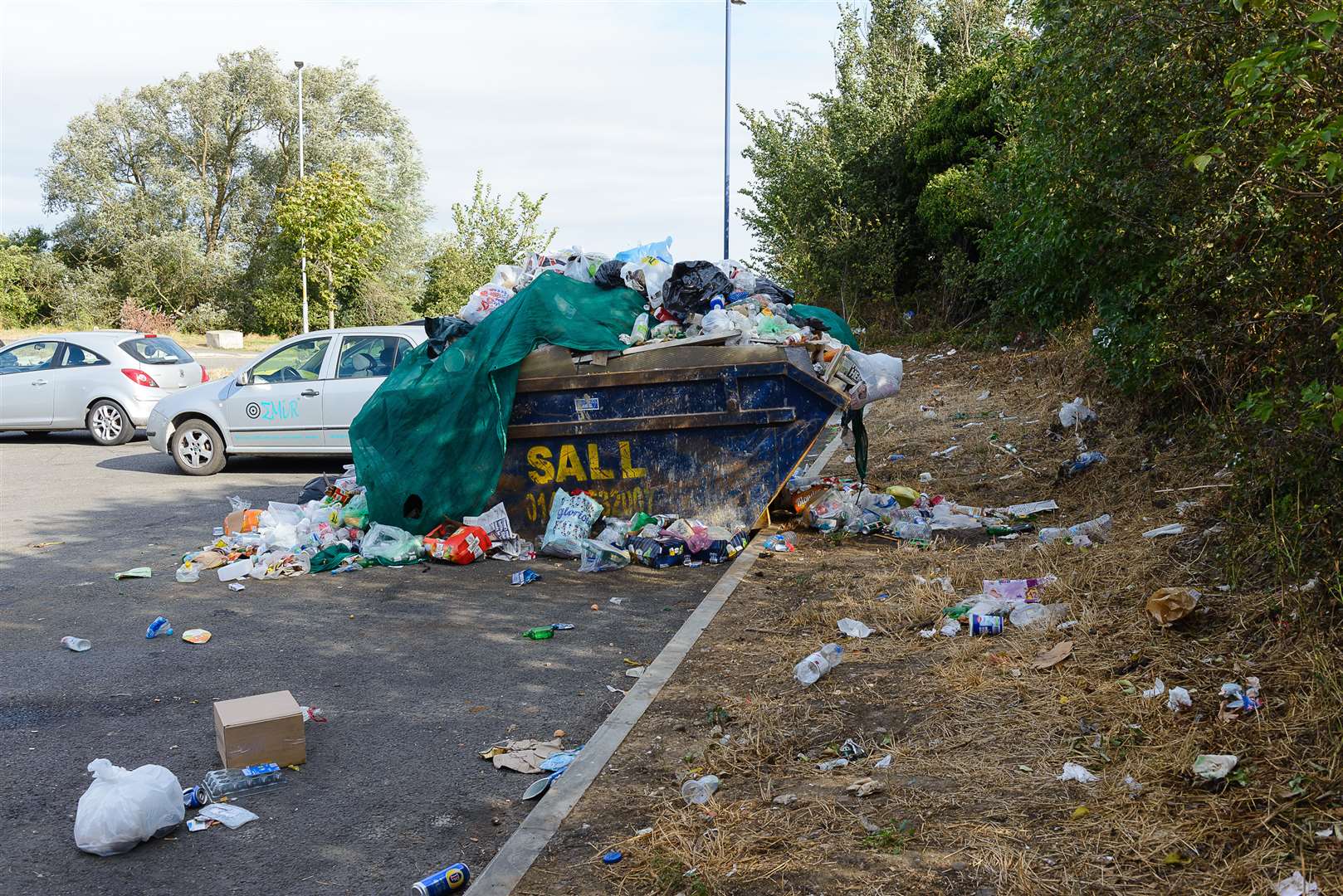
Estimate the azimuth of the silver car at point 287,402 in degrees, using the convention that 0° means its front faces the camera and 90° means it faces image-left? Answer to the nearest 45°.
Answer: approximately 90°

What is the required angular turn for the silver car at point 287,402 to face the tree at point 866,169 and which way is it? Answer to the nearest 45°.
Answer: approximately 135° to its right

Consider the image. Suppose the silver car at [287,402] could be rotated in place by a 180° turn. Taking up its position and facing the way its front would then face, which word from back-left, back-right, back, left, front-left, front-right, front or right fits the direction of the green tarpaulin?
front-right

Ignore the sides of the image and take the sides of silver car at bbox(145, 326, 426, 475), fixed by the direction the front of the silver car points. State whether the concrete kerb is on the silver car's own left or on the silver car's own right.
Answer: on the silver car's own left

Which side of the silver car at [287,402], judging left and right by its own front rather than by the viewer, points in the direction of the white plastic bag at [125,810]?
left

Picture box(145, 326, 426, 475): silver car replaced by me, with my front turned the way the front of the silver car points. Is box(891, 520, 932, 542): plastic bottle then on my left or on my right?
on my left

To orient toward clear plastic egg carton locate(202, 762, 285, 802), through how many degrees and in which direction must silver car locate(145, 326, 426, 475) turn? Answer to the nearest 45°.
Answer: approximately 90° to its left

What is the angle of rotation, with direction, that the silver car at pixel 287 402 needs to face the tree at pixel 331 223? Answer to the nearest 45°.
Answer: approximately 90° to its right

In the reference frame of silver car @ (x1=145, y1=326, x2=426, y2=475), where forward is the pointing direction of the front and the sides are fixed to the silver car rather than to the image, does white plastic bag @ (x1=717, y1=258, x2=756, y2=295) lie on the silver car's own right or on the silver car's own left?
on the silver car's own left

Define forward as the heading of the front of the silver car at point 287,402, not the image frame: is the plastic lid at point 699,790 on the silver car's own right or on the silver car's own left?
on the silver car's own left

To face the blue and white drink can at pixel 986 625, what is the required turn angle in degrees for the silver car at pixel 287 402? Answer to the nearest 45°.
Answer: approximately 90° to its left

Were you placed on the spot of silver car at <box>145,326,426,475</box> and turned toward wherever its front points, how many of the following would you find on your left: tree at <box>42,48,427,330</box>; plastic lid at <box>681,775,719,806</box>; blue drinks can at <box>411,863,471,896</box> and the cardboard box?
3

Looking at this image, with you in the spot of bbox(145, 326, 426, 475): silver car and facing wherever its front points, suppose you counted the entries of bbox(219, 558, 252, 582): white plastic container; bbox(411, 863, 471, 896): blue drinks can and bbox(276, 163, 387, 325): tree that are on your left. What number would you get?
2

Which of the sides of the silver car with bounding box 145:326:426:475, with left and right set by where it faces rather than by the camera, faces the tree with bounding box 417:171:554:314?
right
